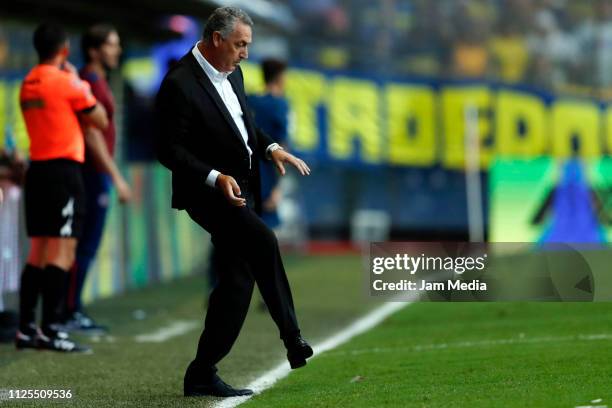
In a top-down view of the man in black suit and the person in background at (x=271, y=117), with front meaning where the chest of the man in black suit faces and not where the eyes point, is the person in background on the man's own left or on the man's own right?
on the man's own left

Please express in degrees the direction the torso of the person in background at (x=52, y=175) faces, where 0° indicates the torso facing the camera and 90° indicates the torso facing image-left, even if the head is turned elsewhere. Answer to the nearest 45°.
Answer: approximately 225°

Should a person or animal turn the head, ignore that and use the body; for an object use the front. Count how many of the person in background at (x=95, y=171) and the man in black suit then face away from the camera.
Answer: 0

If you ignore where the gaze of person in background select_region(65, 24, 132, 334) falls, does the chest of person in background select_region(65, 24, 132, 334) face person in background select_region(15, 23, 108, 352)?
no

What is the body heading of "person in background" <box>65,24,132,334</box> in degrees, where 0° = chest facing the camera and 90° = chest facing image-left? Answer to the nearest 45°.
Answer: approximately 270°

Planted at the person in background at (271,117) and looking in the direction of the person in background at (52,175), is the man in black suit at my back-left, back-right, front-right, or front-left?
front-left

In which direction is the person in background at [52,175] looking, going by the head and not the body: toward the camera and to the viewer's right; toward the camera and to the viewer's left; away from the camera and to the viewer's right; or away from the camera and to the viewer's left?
away from the camera and to the viewer's right

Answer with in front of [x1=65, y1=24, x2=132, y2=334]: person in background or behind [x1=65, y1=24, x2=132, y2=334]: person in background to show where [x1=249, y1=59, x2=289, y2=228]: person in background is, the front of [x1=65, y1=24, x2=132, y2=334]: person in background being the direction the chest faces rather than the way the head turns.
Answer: in front

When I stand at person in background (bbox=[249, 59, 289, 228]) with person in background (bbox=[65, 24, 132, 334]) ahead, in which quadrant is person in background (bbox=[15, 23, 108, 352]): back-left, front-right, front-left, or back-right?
front-left

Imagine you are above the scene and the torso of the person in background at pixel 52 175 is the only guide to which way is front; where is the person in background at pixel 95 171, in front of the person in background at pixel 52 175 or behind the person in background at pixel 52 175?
in front

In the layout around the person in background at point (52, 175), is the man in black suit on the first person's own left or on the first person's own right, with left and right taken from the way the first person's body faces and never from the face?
on the first person's own right

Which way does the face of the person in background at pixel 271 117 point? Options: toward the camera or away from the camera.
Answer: away from the camera
